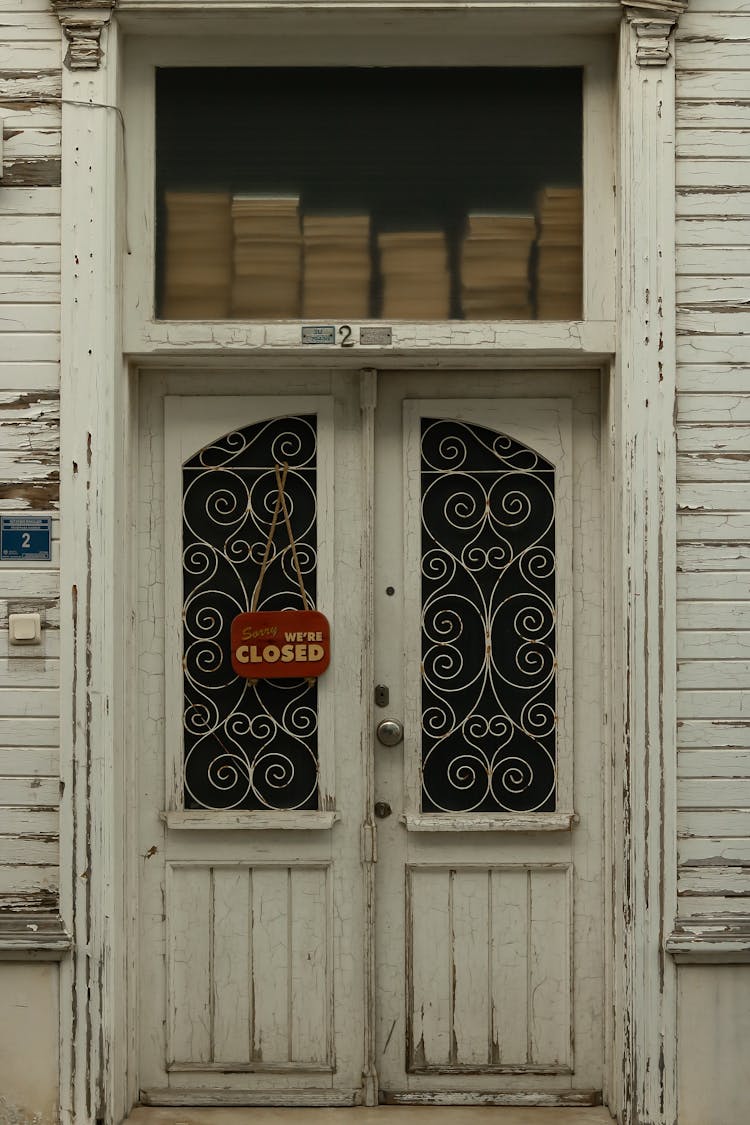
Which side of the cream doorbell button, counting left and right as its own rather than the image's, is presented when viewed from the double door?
left

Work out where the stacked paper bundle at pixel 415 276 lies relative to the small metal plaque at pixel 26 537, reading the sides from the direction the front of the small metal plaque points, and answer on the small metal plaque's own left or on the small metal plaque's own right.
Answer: on the small metal plaque's own left

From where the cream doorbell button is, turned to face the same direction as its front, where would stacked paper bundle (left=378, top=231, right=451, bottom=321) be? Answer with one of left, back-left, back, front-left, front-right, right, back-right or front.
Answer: left

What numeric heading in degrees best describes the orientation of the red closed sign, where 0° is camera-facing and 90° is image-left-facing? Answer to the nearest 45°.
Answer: approximately 0°
